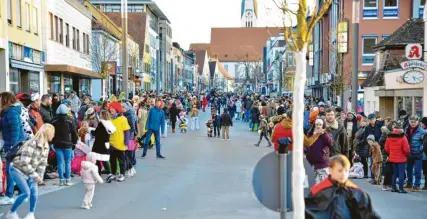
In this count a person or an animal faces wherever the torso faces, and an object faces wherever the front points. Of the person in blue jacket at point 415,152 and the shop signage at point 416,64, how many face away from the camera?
0

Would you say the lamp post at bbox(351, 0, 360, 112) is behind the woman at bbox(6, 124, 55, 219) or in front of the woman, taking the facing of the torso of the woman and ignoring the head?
in front

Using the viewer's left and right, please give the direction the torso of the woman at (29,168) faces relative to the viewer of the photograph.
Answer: facing to the right of the viewer

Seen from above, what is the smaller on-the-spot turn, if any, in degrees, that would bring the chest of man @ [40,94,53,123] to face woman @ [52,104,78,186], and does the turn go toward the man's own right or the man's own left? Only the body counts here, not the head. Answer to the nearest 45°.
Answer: approximately 90° to the man's own right

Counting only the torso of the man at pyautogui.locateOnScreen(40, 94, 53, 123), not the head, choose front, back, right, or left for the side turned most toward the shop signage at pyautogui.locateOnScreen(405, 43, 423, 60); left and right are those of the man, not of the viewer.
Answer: front

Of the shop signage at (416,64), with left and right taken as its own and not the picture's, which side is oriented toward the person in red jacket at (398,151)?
front

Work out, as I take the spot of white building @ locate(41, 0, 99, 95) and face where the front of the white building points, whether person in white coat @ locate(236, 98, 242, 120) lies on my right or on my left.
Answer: on my left

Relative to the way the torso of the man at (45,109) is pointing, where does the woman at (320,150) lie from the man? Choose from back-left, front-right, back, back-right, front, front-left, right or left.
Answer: front-right

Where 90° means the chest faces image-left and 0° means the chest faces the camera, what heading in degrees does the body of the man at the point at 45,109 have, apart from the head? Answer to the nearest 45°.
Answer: approximately 270°
